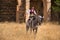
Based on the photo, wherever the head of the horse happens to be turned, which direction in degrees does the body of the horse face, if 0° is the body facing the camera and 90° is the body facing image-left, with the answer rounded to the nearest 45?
approximately 315°
